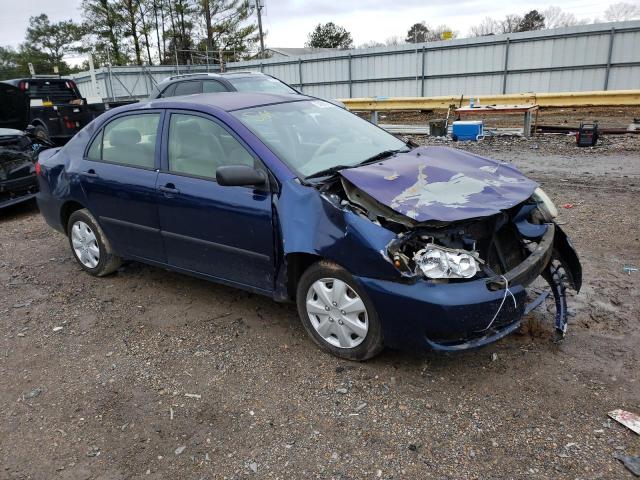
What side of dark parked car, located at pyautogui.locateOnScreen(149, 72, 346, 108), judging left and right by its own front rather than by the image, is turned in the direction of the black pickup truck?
back

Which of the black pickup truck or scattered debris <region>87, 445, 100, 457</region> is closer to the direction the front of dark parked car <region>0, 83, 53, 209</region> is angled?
the scattered debris

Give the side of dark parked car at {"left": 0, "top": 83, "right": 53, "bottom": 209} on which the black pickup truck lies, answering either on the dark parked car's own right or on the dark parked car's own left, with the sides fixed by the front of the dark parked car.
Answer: on the dark parked car's own left

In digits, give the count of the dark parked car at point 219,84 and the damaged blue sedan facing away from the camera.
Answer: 0

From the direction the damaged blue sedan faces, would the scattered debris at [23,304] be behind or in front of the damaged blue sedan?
behind

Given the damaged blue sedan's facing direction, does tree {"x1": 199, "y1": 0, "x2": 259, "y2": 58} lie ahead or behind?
behind

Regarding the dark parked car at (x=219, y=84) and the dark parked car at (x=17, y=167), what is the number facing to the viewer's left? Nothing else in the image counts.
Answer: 0

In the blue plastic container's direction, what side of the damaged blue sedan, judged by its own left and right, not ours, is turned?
left

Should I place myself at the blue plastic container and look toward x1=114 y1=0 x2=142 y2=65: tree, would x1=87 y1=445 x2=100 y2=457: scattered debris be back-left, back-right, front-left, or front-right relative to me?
back-left

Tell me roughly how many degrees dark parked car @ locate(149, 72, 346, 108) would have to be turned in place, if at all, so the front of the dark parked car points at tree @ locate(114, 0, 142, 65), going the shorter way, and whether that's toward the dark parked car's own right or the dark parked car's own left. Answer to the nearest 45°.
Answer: approximately 135° to the dark parked car's own left

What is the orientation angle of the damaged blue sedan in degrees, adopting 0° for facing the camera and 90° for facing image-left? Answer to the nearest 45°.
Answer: approximately 315°

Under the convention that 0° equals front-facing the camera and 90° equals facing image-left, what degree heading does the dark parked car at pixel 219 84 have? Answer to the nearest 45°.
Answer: approximately 315°

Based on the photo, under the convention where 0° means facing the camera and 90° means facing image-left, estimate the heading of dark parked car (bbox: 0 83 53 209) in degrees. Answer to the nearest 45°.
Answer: approximately 315°
